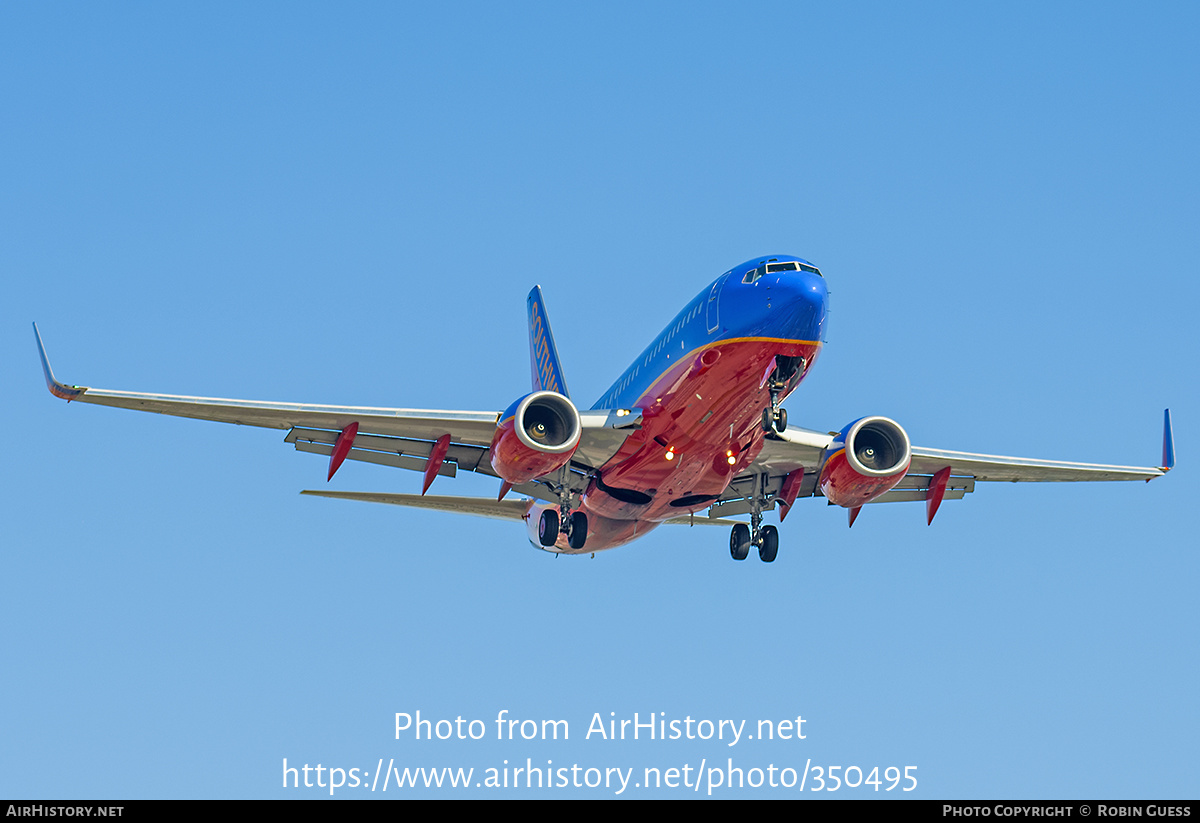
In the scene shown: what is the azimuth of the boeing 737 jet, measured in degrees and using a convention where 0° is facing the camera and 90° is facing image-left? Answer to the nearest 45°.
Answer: approximately 0°
